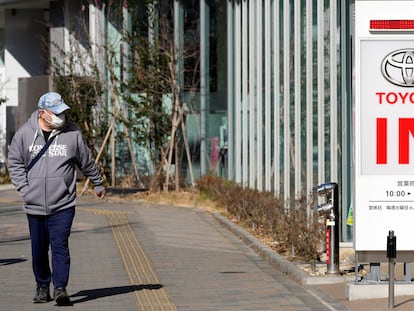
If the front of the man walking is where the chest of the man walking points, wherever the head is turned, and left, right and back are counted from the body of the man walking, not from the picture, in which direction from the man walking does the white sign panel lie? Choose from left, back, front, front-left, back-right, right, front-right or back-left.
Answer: left

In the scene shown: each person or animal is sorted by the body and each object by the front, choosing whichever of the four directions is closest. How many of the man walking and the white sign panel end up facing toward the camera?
2

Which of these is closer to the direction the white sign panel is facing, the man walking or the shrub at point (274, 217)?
the man walking

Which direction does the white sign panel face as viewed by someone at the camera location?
facing the viewer

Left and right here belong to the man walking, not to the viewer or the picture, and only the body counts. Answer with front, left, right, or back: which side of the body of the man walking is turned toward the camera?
front

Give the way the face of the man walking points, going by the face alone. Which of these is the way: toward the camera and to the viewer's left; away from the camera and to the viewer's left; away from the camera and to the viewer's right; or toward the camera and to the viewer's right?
toward the camera and to the viewer's right

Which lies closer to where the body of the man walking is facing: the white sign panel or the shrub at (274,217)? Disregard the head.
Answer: the white sign panel
